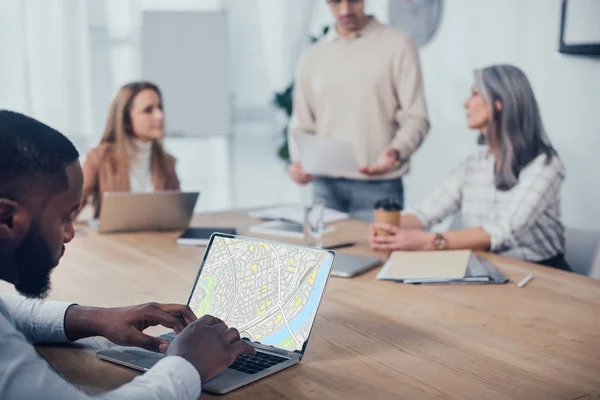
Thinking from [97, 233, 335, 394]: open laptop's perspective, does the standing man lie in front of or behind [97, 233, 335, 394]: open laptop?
behind

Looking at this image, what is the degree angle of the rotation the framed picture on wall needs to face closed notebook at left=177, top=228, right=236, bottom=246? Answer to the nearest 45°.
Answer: approximately 45° to its right

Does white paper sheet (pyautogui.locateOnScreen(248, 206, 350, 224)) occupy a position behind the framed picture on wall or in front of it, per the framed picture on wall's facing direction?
in front

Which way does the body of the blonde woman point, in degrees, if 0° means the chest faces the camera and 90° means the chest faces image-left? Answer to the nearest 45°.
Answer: approximately 315°

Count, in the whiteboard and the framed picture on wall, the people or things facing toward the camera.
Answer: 2

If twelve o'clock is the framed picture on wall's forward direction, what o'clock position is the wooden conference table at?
The wooden conference table is roughly at 12 o'clock from the framed picture on wall.

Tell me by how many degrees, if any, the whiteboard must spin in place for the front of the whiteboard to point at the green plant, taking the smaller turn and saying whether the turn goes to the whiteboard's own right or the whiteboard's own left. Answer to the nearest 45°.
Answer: approximately 90° to the whiteboard's own left

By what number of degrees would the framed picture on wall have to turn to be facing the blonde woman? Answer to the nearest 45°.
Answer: approximately 45° to its right

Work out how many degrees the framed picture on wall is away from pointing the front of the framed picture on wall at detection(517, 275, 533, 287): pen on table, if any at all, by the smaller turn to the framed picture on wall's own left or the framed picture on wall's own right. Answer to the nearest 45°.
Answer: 0° — it already faces it

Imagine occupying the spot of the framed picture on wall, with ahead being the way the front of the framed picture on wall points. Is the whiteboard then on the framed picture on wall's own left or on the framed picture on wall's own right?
on the framed picture on wall's own right

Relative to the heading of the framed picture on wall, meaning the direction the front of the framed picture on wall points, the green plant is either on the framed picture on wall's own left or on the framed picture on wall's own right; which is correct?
on the framed picture on wall's own right

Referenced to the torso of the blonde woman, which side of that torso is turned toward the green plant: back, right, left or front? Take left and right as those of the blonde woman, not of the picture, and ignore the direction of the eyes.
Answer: left

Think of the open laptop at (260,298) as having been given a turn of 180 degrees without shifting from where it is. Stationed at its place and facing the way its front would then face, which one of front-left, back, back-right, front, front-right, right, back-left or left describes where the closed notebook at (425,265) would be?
front
